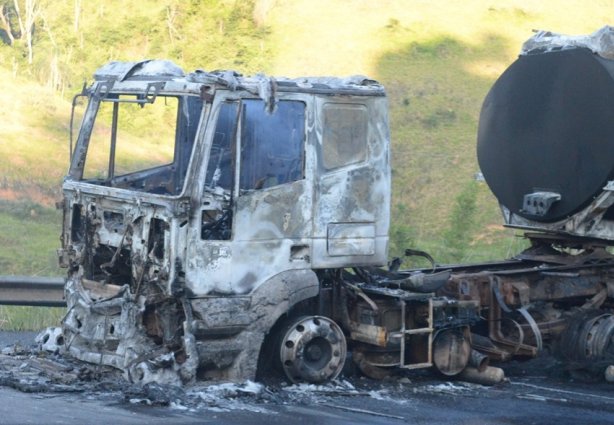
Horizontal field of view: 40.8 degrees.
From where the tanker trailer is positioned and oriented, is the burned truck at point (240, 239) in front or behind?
in front

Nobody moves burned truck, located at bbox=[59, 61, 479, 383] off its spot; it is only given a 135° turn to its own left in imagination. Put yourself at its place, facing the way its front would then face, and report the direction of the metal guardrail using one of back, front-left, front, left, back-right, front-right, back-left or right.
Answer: back-left

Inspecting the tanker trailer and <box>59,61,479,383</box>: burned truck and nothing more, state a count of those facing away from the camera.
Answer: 0

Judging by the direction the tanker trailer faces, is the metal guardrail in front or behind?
in front

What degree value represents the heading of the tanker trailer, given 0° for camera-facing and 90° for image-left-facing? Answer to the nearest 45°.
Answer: approximately 45°
